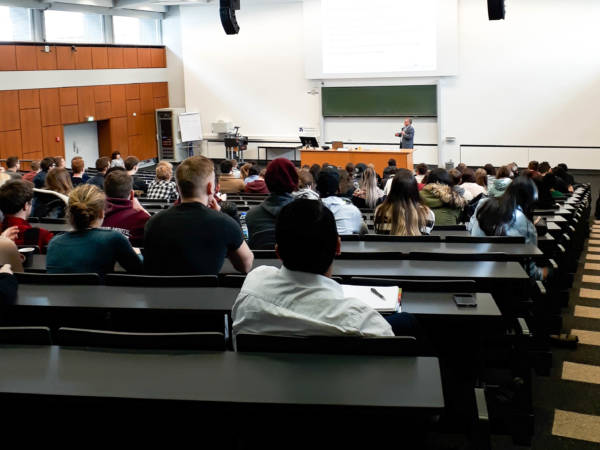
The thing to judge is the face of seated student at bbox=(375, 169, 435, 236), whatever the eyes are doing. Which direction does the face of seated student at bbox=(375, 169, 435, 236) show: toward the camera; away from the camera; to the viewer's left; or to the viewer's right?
away from the camera

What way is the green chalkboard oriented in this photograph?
toward the camera

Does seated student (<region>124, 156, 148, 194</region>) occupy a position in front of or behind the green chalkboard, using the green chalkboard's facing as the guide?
in front

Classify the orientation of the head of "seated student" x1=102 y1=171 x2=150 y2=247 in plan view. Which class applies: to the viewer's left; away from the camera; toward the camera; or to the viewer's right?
away from the camera

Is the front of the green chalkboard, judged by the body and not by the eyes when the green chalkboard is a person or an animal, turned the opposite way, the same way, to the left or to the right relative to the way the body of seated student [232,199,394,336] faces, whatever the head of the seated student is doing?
the opposite way

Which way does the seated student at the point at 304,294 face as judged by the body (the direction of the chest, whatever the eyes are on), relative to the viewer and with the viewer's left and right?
facing away from the viewer

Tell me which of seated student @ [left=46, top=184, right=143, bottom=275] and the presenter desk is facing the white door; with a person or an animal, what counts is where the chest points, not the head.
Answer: the seated student

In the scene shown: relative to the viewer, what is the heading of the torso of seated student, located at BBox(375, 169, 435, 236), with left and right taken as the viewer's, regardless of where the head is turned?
facing away from the viewer

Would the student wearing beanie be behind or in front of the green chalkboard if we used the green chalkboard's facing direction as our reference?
in front

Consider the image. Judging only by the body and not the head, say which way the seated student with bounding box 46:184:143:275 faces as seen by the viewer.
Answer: away from the camera

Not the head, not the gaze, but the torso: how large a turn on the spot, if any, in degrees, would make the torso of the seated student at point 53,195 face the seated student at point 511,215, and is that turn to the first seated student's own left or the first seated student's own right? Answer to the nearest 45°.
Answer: approximately 90° to the first seated student's own right
